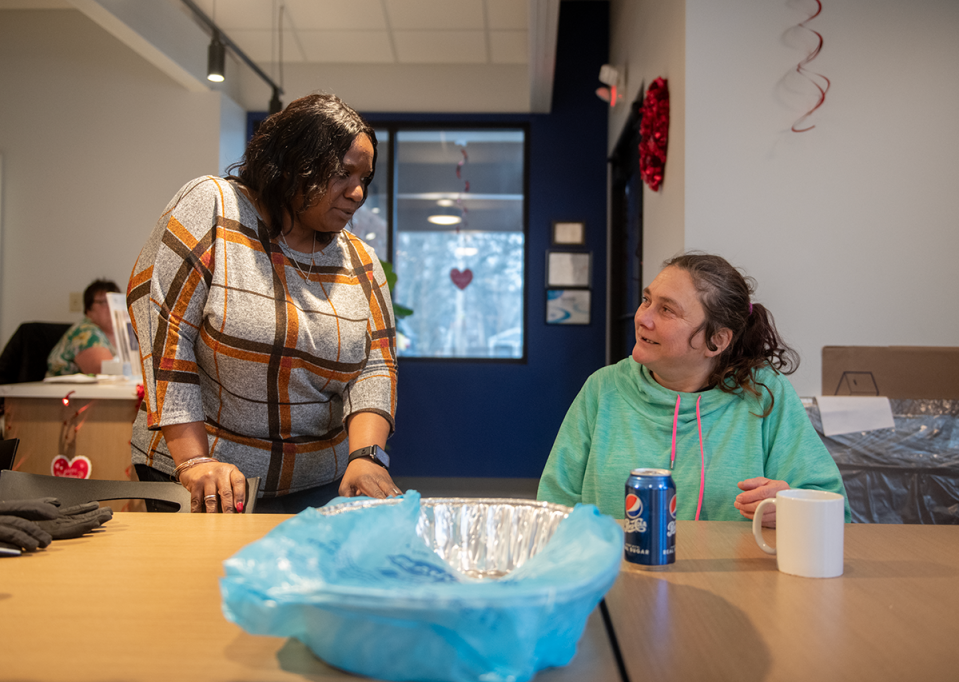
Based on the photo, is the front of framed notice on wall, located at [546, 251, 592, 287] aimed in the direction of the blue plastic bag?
yes

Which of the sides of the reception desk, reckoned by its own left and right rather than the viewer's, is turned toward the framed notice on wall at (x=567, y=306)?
left

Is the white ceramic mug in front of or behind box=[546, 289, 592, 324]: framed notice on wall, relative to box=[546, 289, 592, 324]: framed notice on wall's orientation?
in front

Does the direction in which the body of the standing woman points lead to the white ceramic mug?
yes

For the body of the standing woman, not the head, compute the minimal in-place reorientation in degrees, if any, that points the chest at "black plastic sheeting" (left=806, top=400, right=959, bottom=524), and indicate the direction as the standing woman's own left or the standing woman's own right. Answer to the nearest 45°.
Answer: approximately 45° to the standing woman's own left

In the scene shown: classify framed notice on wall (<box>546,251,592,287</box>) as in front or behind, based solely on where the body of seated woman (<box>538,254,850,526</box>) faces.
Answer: behind
